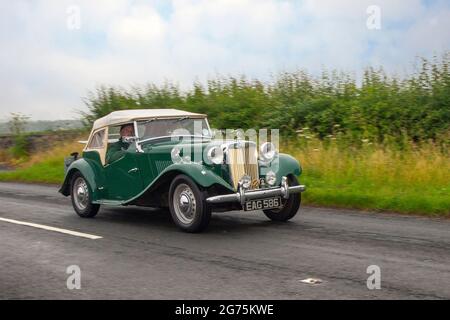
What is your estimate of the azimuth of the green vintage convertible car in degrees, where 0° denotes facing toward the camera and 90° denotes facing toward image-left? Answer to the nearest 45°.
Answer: approximately 315°

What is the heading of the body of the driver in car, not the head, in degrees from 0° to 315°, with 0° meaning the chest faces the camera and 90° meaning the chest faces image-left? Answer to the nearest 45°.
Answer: approximately 315°
